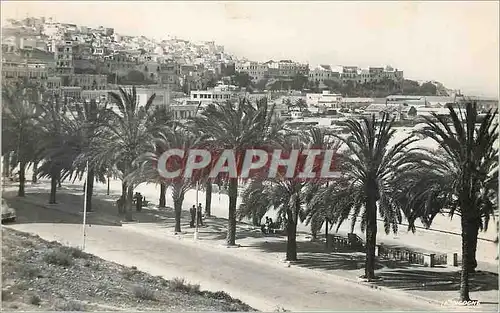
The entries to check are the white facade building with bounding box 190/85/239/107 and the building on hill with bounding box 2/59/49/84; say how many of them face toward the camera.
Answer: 2

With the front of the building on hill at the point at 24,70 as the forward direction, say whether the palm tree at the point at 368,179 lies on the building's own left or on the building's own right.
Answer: on the building's own left

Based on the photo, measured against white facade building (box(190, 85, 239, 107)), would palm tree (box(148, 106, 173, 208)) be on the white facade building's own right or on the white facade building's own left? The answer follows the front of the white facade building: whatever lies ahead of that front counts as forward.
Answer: on the white facade building's own right

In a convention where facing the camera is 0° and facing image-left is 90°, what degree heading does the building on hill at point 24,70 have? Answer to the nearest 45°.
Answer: approximately 0°

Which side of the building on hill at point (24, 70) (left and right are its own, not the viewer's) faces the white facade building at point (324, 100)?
left

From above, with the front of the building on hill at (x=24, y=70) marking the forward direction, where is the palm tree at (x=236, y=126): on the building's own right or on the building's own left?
on the building's own left

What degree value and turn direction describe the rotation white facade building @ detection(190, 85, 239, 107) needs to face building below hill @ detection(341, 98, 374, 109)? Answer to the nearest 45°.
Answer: approximately 90° to its left

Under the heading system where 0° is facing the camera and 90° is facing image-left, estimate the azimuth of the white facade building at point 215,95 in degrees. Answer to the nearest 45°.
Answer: approximately 0°
